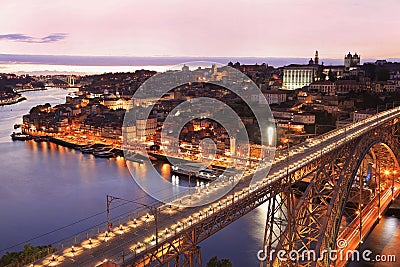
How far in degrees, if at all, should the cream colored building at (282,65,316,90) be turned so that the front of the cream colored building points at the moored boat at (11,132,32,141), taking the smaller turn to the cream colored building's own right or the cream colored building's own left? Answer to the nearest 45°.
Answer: approximately 45° to the cream colored building's own right

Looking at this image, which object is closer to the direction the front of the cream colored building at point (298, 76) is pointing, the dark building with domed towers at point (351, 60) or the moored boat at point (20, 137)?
the moored boat

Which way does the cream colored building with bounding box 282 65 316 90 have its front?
toward the camera

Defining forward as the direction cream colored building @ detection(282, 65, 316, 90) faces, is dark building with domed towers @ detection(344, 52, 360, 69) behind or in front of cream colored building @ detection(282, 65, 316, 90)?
behind

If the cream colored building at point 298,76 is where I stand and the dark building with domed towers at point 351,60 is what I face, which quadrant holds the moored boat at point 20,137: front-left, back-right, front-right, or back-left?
back-left

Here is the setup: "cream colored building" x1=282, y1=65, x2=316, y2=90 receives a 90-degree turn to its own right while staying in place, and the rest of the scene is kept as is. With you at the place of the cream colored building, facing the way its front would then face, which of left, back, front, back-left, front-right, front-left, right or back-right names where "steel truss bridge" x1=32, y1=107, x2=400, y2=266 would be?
left
